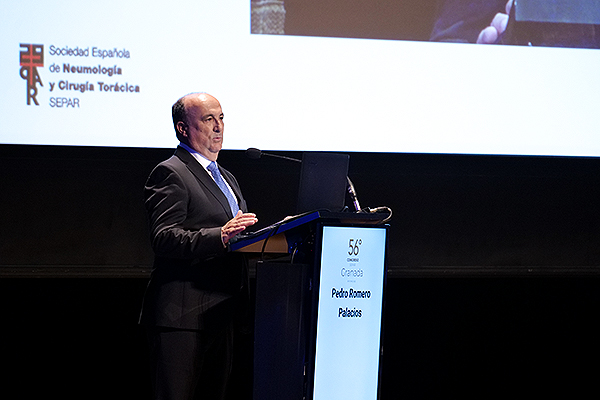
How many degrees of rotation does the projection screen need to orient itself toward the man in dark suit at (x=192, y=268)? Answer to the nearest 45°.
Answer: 0° — it already faces them

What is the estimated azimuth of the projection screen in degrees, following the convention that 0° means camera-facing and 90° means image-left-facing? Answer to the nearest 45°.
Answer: approximately 0°

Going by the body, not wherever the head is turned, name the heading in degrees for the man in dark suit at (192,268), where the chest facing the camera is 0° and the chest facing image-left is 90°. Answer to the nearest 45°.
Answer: approximately 315°

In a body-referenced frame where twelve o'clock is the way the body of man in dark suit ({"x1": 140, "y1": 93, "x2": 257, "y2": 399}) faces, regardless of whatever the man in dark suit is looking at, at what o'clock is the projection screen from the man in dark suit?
The projection screen is roughly at 8 o'clock from the man in dark suit.
